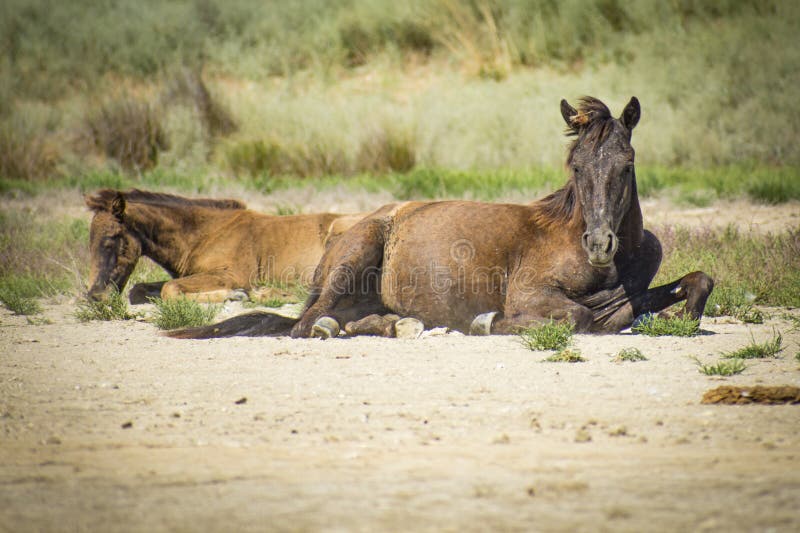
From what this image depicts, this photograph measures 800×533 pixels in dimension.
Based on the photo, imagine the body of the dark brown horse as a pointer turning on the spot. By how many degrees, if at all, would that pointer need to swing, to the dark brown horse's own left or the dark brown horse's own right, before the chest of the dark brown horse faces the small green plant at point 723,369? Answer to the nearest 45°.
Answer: approximately 45° to the dark brown horse's own right

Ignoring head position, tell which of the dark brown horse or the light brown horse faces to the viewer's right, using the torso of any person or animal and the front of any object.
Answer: the dark brown horse

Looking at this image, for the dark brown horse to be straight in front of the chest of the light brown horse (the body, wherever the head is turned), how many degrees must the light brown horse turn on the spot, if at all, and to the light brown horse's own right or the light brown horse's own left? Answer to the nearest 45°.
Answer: approximately 135° to the light brown horse's own left

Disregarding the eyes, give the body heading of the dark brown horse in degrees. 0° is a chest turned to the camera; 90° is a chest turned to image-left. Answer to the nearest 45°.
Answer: approximately 270°

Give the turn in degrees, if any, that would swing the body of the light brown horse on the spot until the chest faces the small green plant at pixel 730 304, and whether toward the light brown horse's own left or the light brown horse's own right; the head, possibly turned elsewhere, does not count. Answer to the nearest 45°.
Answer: approximately 135° to the light brown horse's own left

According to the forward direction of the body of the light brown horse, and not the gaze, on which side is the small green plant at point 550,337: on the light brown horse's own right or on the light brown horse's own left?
on the light brown horse's own left

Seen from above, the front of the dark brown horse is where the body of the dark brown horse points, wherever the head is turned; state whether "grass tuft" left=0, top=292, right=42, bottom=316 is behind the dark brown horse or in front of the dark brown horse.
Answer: behind

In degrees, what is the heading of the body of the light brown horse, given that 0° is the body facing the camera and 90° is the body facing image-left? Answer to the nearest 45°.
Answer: approximately 90°

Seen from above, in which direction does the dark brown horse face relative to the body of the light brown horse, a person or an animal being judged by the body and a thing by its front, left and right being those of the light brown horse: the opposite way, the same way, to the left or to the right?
the opposite way

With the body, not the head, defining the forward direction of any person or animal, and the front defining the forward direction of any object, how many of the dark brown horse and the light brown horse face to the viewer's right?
1

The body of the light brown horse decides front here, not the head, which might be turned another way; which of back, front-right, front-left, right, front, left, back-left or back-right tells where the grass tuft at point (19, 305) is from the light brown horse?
front-left

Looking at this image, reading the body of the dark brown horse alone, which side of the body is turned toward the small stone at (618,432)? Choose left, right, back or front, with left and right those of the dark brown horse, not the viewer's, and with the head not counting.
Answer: right
